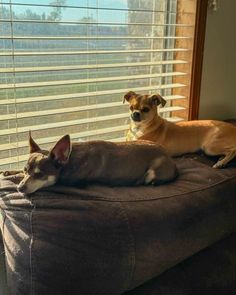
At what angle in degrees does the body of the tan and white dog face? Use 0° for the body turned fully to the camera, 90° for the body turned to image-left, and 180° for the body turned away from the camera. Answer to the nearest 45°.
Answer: approximately 90°

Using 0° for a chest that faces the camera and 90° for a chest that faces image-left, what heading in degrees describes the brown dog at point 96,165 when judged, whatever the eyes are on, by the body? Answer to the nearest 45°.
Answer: approximately 90°

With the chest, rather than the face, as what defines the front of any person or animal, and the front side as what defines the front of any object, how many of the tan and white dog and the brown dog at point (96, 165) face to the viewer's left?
2

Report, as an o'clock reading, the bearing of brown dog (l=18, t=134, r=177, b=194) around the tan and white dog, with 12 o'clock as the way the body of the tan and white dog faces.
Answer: The brown dog is roughly at 10 o'clock from the tan and white dog.
